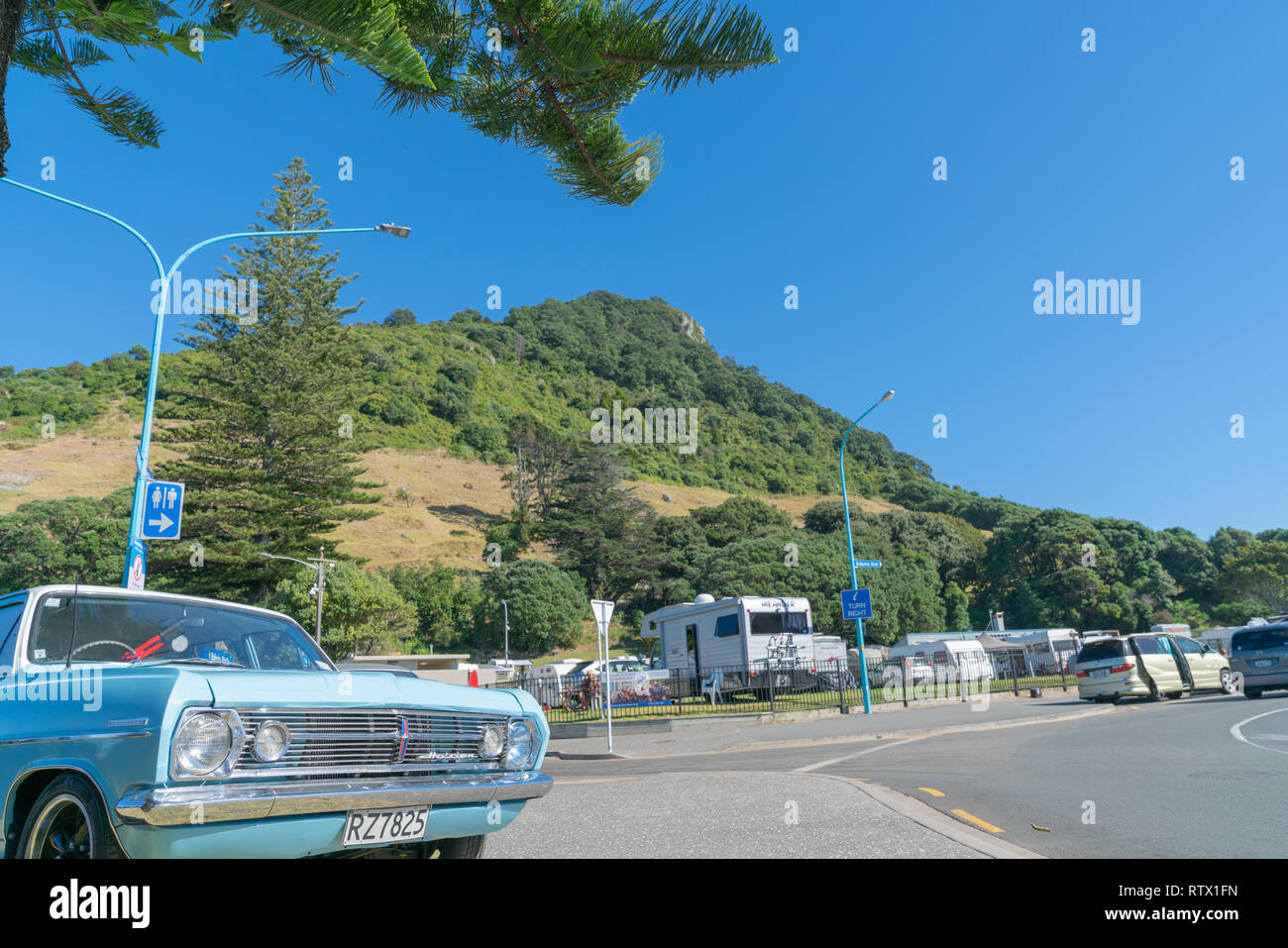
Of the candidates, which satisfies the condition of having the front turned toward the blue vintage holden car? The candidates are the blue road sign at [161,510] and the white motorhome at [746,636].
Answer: the blue road sign

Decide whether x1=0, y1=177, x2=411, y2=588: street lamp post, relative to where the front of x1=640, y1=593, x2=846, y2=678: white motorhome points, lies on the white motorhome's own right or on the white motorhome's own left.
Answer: on the white motorhome's own left

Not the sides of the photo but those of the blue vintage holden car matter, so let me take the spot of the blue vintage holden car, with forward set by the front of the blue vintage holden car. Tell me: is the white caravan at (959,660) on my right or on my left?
on my left

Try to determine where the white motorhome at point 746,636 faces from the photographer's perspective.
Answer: facing away from the viewer and to the left of the viewer

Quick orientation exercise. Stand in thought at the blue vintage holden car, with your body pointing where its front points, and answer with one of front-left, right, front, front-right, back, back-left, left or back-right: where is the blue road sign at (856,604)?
left

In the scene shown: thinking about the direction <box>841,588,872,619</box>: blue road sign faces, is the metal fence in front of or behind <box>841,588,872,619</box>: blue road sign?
behind

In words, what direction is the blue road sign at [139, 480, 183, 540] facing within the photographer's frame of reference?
facing the viewer

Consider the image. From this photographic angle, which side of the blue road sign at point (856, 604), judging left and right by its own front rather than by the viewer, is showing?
front

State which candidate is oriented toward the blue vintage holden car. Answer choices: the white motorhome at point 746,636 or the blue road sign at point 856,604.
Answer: the blue road sign

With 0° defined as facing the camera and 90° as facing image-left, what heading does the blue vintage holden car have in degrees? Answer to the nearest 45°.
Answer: approximately 315°

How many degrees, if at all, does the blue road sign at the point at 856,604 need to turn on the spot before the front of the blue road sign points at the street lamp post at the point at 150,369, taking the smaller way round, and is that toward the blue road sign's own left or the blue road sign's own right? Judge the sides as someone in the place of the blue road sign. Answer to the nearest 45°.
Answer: approximately 45° to the blue road sign's own right

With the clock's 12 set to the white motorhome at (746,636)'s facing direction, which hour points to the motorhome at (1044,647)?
The motorhome is roughly at 3 o'clock from the white motorhome.
